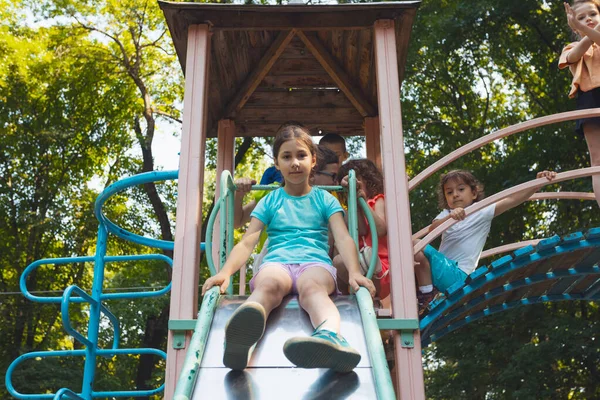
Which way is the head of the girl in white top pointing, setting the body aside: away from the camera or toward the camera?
toward the camera

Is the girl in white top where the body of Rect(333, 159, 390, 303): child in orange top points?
no

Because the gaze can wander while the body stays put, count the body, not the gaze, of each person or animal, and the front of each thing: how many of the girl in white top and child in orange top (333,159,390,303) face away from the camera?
0

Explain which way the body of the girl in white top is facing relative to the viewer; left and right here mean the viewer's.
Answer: facing the viewer and to the left of the viewer

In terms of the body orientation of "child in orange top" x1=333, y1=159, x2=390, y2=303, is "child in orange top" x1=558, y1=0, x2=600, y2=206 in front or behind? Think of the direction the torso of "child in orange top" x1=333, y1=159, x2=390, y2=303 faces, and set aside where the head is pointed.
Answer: behind
